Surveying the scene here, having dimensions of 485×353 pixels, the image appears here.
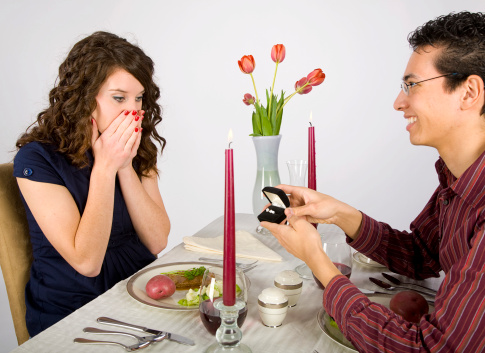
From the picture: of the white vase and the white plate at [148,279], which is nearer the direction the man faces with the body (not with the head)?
the white plate

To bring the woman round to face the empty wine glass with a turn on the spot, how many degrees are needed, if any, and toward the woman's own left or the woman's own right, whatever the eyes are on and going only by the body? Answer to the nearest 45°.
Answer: approximately 45° to the woman's own left

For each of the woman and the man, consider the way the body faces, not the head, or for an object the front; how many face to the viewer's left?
1

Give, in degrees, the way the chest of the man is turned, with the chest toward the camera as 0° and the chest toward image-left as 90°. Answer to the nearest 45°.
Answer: approximately 90°

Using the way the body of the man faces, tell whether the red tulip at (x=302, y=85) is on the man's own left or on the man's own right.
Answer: on the man's own right

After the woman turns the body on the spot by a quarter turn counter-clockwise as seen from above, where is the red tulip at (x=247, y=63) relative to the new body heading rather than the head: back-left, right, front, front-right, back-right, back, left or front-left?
front-right

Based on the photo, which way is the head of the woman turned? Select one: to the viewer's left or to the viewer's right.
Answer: to the viewer's right

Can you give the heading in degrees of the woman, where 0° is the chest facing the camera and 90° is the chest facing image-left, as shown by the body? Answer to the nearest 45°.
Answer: approximately 315°

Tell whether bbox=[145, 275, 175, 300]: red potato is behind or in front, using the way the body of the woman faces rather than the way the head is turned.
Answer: in front

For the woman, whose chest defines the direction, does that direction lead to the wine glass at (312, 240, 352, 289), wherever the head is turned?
yes

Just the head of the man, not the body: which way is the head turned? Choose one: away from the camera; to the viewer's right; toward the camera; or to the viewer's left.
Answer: to the viewer's left

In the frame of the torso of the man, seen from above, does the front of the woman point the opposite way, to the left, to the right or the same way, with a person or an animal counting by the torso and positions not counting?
the opposite way

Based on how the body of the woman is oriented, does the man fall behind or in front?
in front

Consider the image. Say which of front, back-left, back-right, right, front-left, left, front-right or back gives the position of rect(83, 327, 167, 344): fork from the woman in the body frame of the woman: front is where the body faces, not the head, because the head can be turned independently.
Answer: front-right
